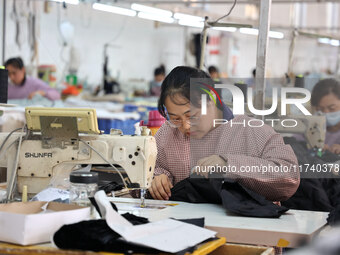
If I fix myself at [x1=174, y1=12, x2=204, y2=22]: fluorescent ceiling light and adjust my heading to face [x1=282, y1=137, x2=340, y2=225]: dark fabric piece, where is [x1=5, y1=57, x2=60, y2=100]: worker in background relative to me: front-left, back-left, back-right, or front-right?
front-right

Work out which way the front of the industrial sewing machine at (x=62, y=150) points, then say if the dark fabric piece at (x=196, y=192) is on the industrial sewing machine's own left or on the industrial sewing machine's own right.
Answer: on the industrial sewing machine's own right

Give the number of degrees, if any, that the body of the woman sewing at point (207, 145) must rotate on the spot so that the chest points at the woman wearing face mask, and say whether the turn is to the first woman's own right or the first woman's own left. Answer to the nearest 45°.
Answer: approximately 180°

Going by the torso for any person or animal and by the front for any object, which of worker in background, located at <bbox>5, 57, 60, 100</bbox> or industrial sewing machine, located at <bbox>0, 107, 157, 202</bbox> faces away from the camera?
the industrial sewing machine

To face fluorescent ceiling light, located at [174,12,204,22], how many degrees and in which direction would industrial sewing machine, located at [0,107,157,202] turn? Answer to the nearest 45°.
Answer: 0° — it already faces it

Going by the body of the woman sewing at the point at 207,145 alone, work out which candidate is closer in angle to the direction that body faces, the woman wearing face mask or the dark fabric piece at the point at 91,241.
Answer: the dark fabric piece

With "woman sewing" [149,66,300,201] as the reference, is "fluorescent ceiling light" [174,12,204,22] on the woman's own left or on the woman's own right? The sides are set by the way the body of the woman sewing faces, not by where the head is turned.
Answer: on the woman's own right

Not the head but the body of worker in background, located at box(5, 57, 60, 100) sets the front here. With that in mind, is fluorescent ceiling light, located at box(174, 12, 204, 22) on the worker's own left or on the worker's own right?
on the worker's own left

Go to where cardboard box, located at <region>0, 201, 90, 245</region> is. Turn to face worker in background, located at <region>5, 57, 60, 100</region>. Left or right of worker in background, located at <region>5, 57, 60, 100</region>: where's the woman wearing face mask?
right

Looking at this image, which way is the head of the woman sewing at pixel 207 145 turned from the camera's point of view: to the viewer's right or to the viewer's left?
to the viewer's left

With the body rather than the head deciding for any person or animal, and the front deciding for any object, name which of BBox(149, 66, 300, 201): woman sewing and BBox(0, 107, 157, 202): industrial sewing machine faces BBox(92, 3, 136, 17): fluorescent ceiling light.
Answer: the industrial sewing machine
